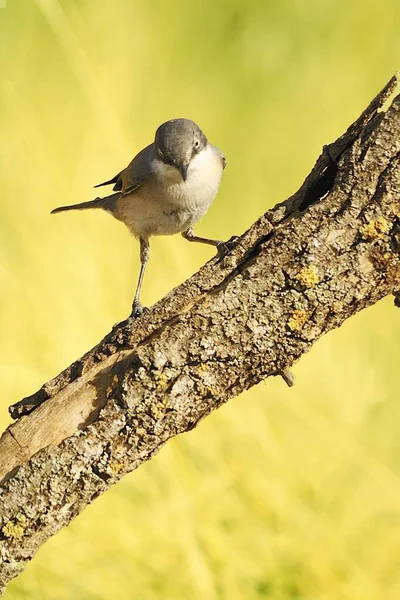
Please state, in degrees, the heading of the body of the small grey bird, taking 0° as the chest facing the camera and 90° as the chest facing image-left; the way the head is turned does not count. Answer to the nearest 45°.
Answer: approximately 315°
